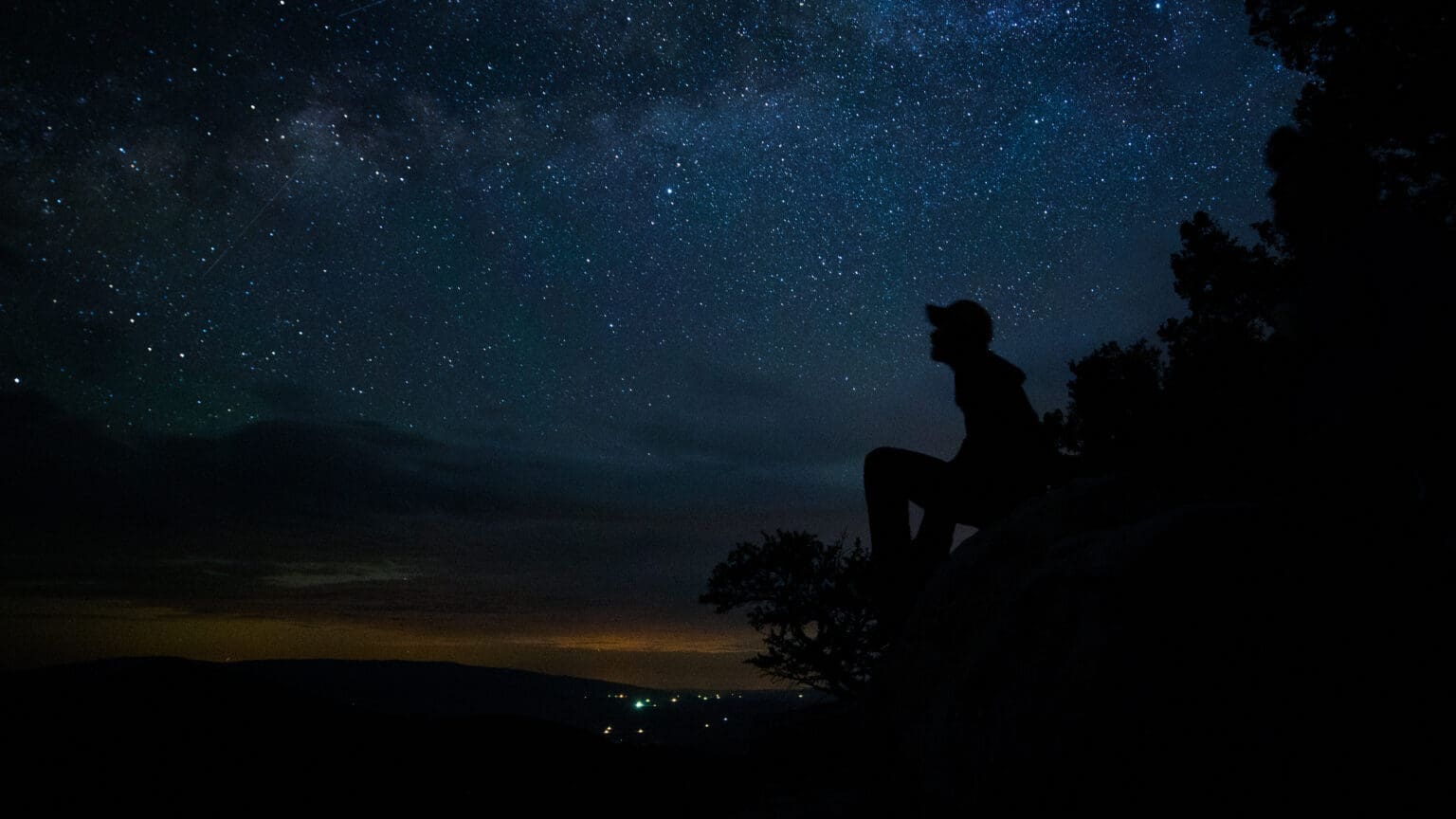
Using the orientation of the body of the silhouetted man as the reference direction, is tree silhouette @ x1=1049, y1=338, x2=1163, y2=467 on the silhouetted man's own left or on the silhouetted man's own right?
on the silhouetted man's own right

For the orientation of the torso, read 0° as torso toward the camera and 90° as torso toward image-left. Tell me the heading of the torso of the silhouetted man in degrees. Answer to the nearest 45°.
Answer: approximately 90°

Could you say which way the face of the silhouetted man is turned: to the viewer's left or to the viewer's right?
to the viewer's left
